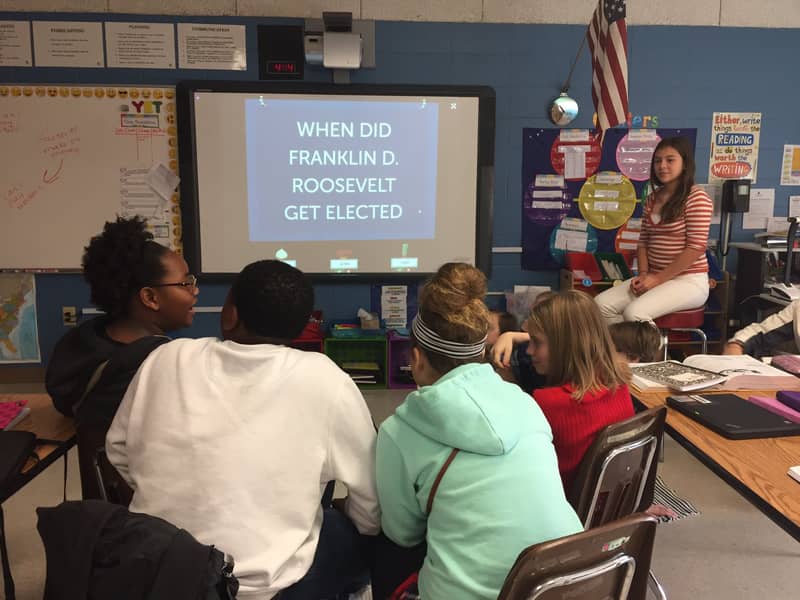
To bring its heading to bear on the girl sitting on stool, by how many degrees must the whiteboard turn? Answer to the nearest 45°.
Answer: approximately 45° to its left

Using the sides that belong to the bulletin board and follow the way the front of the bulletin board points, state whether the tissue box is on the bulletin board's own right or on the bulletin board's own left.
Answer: on the bulletin board's own right

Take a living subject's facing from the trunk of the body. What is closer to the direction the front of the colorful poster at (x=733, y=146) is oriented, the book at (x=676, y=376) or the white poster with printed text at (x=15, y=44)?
the book

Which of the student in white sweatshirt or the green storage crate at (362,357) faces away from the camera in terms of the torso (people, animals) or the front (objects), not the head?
the student in white sweatshirt

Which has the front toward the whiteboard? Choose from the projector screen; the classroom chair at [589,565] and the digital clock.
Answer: the classroom chair

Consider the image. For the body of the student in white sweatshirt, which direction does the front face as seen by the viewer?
away from the camera

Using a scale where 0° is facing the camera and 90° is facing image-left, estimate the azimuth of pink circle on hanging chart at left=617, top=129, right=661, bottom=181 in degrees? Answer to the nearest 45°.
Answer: approximately 0°

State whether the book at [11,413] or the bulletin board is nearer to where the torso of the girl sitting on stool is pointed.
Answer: the book

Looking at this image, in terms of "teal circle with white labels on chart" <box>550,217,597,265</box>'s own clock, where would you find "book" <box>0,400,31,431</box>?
The book is roughly at 1 o'clock from the teal circle with white labels on chart.
